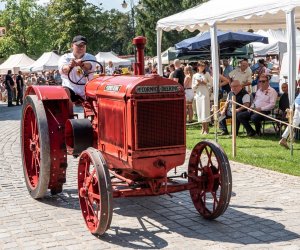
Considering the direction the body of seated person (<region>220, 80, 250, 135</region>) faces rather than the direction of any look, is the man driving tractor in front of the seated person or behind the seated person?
in front

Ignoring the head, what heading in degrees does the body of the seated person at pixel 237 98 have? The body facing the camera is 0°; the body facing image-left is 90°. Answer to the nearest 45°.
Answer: approximately 45°

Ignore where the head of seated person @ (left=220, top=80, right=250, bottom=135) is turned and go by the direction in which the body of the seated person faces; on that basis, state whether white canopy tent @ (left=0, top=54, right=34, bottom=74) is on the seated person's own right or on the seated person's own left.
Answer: on the seated person's own right

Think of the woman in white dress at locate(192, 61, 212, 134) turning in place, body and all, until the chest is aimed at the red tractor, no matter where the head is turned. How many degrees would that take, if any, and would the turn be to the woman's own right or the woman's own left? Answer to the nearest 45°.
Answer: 0° — they already face it

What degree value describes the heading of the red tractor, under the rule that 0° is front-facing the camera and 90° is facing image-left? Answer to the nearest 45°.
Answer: approximately 315°

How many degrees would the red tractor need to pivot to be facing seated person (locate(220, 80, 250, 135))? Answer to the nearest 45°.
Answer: approximately 135° to its left

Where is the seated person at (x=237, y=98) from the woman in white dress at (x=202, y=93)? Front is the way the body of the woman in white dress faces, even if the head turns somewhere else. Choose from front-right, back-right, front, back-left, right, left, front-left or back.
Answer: front-left

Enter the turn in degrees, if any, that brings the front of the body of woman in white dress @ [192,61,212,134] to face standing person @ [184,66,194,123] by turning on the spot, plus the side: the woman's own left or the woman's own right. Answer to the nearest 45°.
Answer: approximately 180°

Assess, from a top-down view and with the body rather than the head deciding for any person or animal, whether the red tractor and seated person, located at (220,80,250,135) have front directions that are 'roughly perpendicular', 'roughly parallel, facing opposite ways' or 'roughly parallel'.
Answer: roughly perpendicular

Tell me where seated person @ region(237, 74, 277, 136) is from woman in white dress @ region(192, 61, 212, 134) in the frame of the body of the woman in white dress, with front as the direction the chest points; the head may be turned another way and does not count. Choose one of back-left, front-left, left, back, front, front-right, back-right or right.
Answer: front-left

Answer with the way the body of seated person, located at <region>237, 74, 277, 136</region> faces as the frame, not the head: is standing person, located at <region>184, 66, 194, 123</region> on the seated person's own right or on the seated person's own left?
on the seated person's own right

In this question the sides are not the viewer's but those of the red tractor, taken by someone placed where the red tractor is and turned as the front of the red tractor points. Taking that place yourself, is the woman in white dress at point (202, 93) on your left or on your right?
on your left
